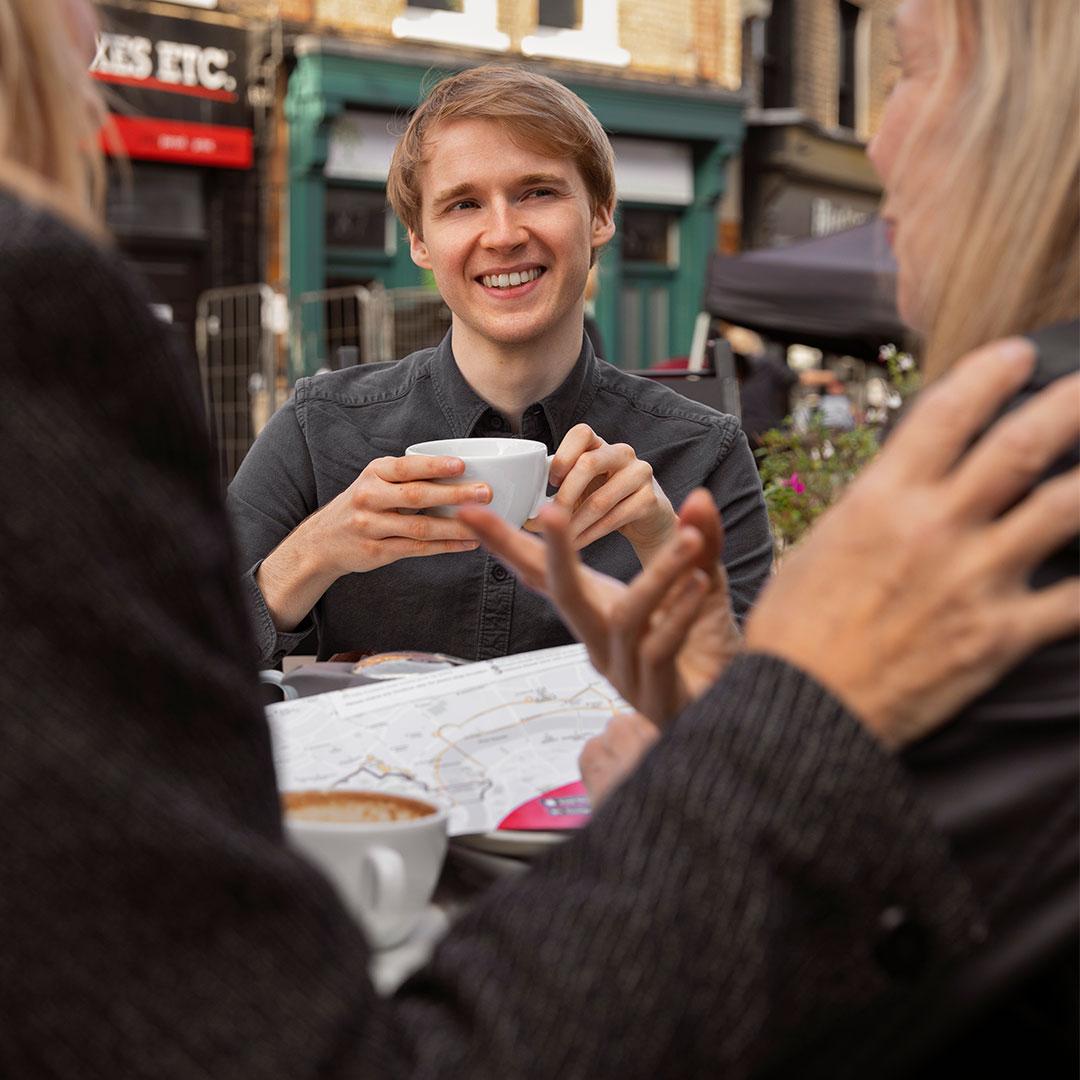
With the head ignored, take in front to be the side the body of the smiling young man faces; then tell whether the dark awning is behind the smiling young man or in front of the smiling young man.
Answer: behind

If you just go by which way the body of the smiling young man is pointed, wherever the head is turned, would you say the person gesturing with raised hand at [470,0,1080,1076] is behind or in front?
in front

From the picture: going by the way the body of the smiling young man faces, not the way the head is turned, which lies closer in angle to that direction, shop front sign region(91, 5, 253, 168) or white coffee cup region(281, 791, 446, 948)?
the white coffee cup

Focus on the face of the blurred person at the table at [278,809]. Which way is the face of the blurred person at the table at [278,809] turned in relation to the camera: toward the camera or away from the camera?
away from the camera

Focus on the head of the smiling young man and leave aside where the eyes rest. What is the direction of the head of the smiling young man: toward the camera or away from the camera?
toward the camera

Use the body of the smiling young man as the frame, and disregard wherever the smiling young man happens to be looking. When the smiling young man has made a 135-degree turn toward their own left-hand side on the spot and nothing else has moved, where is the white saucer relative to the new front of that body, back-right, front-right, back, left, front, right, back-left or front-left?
back-right

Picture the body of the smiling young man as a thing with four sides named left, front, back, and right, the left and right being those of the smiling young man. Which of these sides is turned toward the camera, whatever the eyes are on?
front

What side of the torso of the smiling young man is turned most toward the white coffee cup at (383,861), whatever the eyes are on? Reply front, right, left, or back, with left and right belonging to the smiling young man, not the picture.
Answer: front
